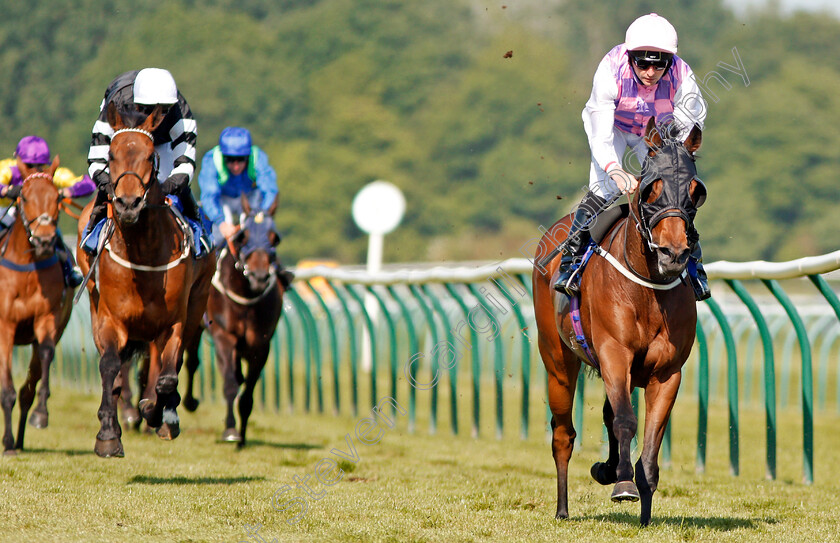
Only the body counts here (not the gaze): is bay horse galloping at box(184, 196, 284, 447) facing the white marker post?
no

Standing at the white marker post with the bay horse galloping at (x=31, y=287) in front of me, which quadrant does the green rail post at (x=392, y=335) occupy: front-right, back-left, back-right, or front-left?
front-left

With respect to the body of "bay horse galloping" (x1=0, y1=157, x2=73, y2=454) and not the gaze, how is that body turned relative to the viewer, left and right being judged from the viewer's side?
facing the viewer

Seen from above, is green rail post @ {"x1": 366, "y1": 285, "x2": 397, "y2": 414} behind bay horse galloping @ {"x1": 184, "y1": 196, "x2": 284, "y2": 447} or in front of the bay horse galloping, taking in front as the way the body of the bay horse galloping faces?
behind

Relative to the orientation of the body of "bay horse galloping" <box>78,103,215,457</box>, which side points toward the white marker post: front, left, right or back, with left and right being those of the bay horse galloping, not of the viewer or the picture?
back

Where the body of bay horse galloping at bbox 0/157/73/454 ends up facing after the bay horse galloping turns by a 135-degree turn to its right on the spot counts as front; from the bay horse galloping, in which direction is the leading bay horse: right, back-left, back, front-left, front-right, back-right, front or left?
back

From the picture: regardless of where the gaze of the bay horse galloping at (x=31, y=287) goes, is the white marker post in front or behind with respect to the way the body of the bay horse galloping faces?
behind

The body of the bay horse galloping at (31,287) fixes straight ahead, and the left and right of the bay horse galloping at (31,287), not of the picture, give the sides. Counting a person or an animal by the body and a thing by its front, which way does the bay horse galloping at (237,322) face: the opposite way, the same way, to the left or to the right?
the same way

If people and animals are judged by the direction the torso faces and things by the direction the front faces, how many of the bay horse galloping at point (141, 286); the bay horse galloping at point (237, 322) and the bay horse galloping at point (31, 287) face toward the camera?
3

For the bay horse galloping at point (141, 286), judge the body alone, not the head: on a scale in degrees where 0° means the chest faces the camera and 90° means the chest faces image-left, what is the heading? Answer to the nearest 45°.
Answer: approximately 0°

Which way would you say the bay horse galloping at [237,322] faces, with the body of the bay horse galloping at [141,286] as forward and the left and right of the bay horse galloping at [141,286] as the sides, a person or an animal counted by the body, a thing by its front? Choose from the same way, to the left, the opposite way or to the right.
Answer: the same way

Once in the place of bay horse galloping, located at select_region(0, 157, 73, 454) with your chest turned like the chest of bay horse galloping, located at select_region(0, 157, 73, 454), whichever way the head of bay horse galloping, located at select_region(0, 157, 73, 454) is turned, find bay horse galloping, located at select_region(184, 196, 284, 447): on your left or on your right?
on your left

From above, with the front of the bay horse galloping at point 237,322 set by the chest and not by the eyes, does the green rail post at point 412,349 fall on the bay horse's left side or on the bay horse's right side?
on the bay horse's left side
